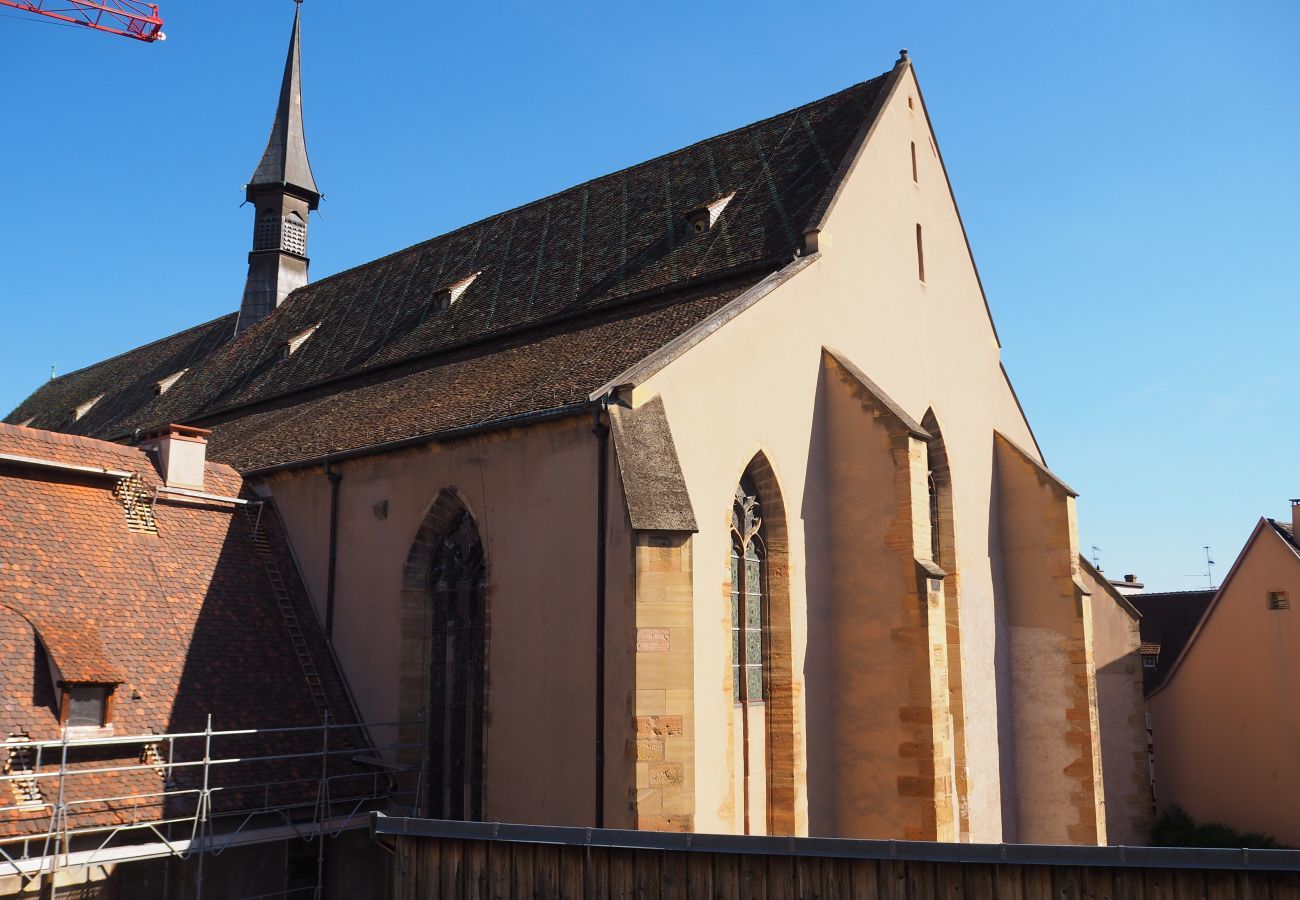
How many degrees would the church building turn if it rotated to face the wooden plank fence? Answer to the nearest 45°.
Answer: approximately 45° to its right

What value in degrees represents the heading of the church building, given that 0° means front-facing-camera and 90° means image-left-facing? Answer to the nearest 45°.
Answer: approximately 315°

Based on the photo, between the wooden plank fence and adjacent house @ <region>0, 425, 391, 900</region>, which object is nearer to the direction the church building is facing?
the wooden plank fence

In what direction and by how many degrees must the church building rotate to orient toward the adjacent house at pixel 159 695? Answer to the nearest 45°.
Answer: approximately 135° to its right
